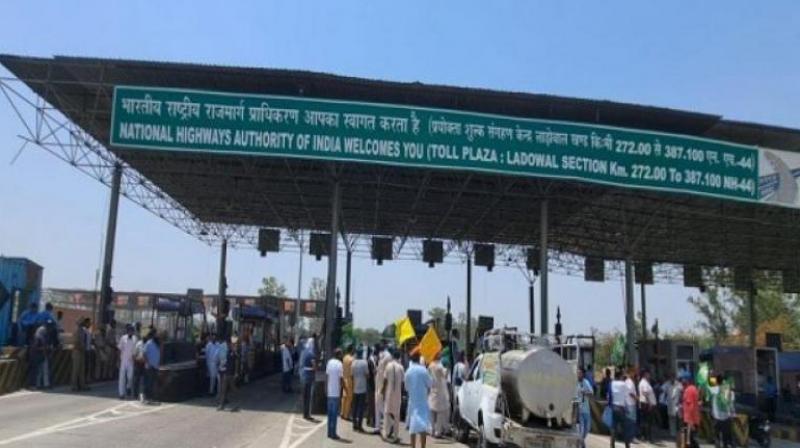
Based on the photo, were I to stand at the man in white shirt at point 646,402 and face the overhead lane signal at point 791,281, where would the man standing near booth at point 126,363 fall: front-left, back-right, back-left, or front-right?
back-left

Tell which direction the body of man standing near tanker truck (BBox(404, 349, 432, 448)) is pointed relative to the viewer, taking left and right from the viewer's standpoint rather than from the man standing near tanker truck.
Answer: facing away from the viewer
